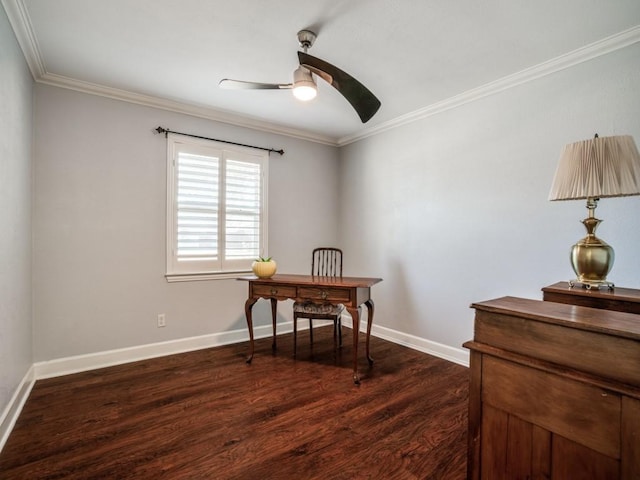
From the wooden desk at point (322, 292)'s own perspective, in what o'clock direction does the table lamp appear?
The table lamp is roughly at 9 o'clock from the wooden desk.

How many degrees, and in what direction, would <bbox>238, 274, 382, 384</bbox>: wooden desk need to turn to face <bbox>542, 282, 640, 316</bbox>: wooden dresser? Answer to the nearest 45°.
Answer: approximately 90° to its left

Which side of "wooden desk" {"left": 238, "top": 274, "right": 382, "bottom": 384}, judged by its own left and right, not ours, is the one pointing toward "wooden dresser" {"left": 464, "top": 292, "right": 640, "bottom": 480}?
left

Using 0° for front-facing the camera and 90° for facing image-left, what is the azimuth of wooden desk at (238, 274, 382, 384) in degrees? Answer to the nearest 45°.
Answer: approximately 45°

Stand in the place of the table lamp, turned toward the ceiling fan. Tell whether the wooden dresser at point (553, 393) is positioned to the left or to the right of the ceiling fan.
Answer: left
